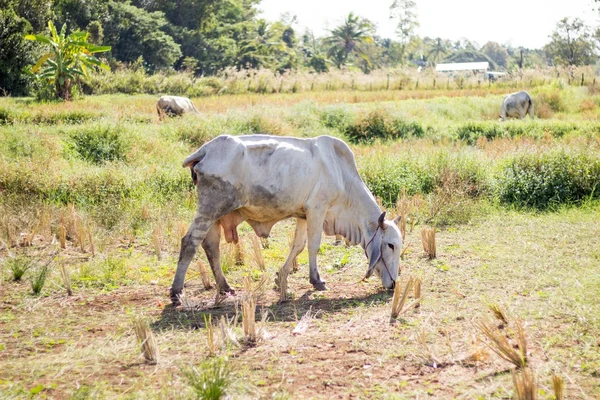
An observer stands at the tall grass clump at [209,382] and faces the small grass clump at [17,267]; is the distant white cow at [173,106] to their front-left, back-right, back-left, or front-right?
front-right

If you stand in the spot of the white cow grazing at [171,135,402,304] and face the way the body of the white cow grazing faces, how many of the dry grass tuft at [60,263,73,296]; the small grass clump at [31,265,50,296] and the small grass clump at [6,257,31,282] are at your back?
3

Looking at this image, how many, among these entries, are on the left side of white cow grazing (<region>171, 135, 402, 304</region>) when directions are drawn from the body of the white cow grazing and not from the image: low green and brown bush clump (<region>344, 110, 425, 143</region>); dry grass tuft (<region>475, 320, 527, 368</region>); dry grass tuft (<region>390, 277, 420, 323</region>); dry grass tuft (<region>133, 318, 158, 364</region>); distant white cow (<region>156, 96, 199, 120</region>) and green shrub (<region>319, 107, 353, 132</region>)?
3

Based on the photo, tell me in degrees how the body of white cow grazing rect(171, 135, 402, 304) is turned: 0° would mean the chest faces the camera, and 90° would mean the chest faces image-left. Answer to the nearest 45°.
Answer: approximately 270°

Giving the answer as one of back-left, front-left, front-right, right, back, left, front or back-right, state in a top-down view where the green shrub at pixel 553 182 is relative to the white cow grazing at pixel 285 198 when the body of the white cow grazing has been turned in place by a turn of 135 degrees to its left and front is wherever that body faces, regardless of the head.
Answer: right
